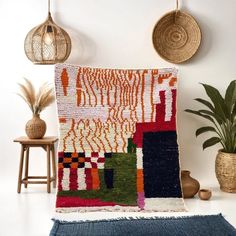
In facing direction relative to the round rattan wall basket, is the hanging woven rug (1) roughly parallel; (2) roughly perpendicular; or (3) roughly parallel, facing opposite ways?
roughly parallel

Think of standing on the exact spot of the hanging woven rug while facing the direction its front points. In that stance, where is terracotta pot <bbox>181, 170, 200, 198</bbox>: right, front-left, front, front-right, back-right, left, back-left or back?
left

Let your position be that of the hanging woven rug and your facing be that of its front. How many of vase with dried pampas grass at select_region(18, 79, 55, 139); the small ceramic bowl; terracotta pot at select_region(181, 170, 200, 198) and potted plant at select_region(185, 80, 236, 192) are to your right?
1

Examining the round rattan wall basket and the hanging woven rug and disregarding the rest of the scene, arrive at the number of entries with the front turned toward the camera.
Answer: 2

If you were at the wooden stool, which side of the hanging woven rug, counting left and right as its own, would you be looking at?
right

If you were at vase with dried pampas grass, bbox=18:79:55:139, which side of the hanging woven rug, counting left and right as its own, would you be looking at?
right

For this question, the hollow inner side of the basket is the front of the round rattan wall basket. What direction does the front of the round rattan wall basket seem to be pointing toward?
toward the camera

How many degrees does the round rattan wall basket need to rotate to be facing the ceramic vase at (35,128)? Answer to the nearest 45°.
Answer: approximately 90° to its right

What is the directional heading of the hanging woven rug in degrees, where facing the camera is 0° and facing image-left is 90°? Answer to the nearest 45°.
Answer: approximately 0°
